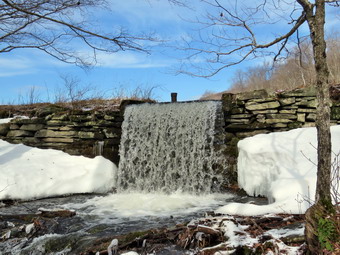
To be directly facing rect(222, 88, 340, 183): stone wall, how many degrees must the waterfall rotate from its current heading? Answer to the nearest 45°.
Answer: approximately 90° to its left

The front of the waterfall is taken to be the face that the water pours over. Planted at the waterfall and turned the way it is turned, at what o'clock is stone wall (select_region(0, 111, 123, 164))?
The stone wall is roughly at 4 o'clock from the waterfall.

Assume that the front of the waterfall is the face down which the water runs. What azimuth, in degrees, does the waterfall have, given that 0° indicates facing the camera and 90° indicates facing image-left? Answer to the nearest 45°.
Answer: approximately 0°

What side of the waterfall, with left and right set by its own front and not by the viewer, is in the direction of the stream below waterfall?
front

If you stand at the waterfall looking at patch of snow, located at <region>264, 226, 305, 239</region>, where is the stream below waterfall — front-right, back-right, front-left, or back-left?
front-right

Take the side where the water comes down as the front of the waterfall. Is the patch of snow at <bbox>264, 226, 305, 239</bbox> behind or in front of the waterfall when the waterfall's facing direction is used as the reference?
in front

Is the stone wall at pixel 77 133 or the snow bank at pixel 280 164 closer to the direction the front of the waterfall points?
the snow bank

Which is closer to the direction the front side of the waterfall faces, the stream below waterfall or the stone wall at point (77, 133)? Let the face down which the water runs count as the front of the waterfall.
the stream below waterfall

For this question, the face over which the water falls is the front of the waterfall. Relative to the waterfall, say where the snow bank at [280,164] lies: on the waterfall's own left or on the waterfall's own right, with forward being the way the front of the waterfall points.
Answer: on the waterfall's own left
